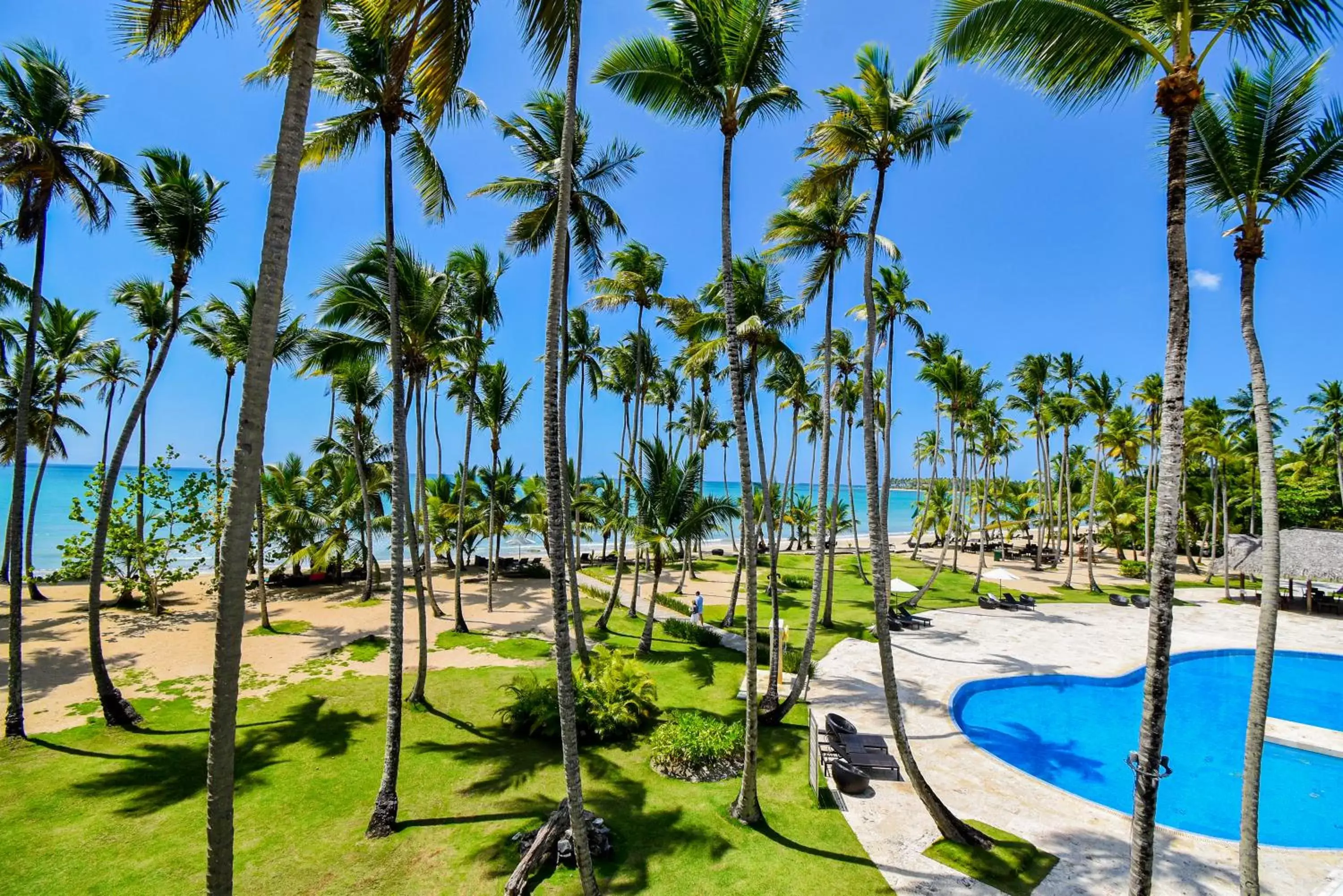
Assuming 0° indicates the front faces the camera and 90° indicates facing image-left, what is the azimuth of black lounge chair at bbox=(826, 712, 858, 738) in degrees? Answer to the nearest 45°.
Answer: approximately 270°

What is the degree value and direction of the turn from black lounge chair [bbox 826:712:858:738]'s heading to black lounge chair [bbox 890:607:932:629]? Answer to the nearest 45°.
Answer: approximately 90° to its left

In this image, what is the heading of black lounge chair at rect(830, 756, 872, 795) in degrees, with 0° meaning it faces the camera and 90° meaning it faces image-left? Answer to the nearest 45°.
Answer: approximately 270°

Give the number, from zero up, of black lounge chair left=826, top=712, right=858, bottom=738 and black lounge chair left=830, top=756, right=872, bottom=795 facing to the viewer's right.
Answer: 2
